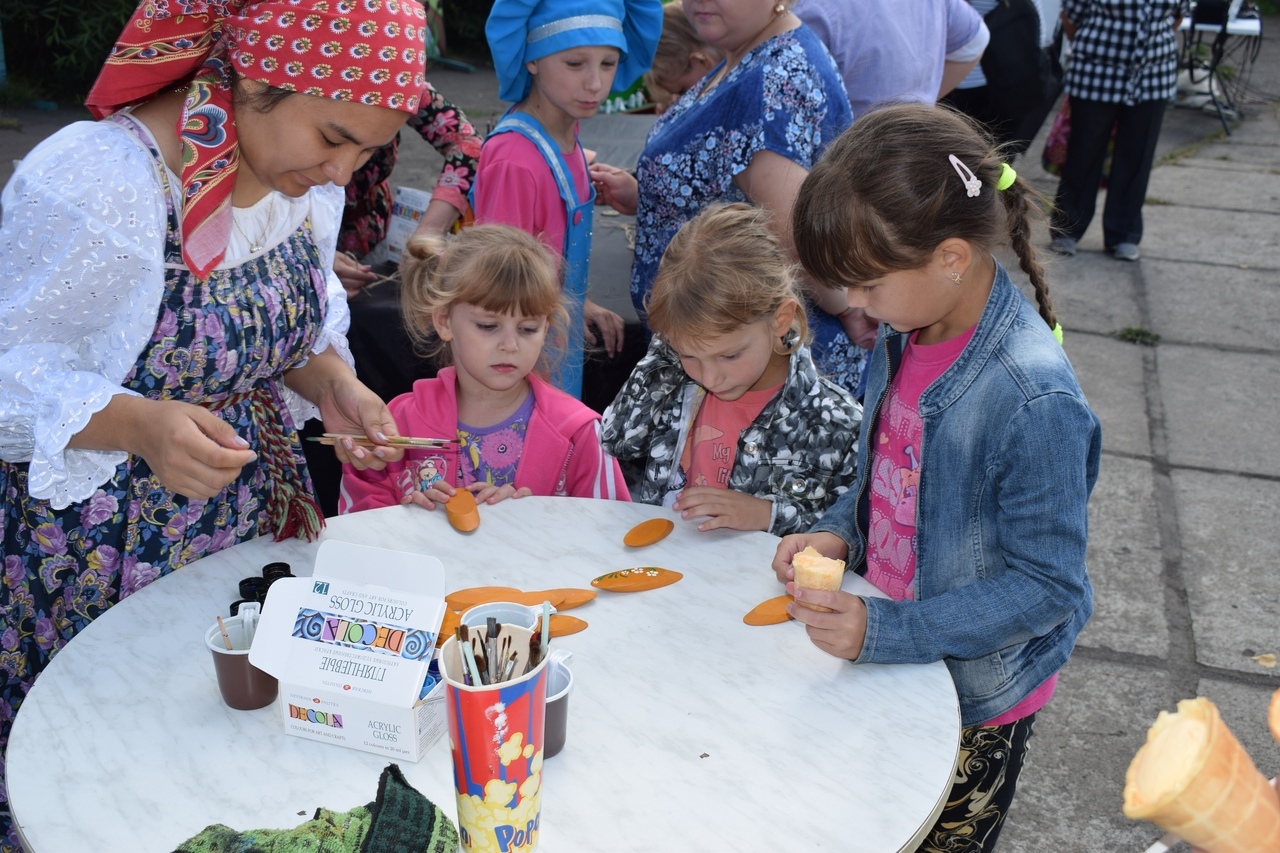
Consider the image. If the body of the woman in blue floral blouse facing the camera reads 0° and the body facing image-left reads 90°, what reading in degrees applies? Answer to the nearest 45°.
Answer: approximately 90°

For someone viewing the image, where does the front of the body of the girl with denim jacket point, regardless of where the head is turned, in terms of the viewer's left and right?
facing the viewer and to the left of the viewer

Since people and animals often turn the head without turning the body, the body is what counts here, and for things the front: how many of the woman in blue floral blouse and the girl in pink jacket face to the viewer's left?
1

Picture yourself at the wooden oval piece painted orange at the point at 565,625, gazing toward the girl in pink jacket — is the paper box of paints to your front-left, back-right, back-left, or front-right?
back-left

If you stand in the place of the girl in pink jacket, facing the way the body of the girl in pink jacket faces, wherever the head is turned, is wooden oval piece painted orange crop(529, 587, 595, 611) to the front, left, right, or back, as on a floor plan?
front

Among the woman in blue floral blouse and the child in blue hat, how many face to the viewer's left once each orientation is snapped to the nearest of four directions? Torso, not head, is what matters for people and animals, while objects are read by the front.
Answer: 1

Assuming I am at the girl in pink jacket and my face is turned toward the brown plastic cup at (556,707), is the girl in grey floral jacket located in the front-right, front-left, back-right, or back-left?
front-left

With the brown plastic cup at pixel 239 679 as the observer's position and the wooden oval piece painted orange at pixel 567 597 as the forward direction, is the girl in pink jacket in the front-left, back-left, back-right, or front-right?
front-left

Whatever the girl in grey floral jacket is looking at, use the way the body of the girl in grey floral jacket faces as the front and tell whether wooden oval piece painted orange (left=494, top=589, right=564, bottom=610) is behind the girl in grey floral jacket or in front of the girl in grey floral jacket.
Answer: in front

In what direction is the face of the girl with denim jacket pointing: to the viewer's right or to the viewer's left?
to the viewer's left

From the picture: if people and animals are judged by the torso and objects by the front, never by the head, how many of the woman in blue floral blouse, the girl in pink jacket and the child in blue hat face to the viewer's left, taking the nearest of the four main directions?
1

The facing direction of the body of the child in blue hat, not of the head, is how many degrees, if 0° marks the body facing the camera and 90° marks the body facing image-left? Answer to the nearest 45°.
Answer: approximately 315°

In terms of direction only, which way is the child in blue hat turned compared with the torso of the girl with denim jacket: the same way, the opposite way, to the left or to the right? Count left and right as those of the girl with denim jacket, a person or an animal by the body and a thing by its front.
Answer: to the left

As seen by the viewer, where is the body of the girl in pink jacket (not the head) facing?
toward the camera

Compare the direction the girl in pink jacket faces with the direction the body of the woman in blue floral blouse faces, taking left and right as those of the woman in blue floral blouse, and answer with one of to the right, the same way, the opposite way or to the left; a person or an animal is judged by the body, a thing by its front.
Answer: to the left
